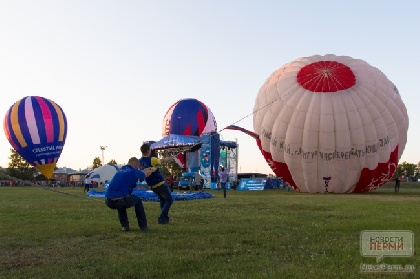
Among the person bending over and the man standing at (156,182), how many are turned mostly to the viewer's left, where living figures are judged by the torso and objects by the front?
0

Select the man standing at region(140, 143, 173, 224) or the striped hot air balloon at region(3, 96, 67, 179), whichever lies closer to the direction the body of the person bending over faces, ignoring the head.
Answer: the man standing

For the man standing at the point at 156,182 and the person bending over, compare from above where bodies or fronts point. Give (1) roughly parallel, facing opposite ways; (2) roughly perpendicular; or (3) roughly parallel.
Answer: roughly parallel

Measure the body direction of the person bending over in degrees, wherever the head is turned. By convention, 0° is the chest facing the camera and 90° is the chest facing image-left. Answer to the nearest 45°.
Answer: approximately 225°

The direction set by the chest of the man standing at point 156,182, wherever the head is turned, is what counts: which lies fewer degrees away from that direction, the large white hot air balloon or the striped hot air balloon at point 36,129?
the large white hot air balloon

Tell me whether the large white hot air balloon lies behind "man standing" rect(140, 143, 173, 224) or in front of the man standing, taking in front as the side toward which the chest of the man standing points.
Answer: in front

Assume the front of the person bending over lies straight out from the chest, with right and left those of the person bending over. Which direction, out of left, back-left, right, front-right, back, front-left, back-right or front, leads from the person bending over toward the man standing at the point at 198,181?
front-left

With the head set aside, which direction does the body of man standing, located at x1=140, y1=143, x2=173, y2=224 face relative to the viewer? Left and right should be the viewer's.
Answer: facing away from the viewer and to the right of the viewer

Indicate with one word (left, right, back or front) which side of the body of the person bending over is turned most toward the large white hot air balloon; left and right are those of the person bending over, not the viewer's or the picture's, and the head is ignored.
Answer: front

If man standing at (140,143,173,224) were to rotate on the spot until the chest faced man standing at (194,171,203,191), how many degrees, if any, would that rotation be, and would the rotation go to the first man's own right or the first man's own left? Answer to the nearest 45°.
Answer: approximately 45° to the first man's own left

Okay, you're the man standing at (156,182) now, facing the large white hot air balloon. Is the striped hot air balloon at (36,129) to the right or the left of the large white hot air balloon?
left

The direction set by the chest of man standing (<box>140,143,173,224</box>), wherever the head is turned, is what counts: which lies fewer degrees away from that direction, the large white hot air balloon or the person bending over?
the large white hot air balloon

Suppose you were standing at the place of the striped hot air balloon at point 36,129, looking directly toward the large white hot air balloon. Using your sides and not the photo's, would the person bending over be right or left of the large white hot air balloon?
right
